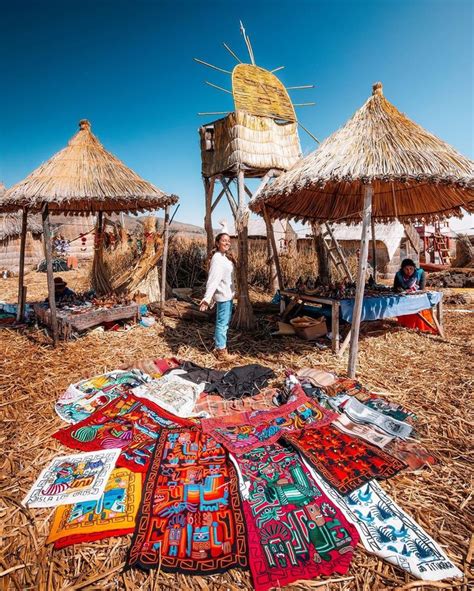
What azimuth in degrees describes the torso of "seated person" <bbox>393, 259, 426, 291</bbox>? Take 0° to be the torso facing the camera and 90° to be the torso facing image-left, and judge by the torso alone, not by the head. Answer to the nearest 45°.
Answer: approximately 0°

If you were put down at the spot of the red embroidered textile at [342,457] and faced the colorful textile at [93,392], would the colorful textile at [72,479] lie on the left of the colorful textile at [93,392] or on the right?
left

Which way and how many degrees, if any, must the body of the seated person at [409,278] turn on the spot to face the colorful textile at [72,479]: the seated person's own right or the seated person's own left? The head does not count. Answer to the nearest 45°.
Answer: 0° — they already face it

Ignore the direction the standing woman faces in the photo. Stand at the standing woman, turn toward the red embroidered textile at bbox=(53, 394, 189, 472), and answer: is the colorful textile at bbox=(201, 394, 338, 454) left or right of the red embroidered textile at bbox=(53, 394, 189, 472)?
left

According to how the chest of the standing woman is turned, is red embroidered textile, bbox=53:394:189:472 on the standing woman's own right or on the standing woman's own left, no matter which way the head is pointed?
on the standing woman's own right

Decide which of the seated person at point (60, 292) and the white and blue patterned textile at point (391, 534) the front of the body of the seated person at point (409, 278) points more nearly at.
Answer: the white and blue patterned textile

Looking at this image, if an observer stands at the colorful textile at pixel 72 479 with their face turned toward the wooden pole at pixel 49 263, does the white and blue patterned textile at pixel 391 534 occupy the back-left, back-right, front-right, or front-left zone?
back-right
